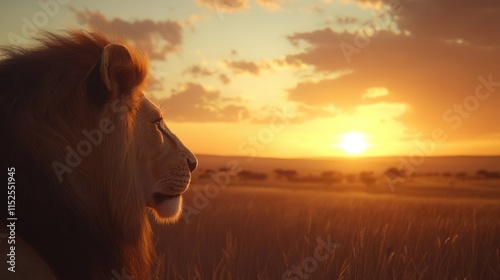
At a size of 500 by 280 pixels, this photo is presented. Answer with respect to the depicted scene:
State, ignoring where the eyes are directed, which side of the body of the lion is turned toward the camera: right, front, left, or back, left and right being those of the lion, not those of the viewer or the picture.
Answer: right
